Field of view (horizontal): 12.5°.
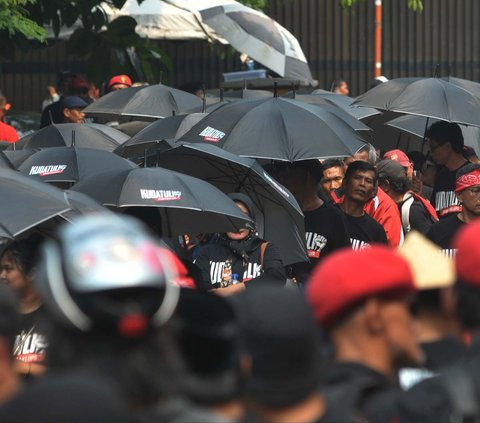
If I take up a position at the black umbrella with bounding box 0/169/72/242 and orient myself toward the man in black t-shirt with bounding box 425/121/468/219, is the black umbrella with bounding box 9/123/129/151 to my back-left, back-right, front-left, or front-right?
front-left

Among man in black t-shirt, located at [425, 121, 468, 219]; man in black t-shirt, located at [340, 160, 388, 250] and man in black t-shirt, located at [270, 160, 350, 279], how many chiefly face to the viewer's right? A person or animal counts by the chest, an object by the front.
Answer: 0

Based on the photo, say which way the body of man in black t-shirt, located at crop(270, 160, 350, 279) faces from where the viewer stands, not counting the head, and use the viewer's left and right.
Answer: facing the viewer and to the left of the viewer

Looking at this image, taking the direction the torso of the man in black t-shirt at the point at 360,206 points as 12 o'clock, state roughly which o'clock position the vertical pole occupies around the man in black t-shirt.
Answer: The vertical pole is roughly at 6 o'clock from the man in black t-shirt.

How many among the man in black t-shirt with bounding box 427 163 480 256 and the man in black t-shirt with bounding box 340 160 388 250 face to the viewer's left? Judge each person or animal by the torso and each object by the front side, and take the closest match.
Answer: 0

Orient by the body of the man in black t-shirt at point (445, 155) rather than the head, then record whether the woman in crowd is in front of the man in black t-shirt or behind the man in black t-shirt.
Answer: in front

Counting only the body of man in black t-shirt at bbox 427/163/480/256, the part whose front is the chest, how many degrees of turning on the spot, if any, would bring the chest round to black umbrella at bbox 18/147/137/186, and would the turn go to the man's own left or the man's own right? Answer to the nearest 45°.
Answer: approximately 135° to the man's own right

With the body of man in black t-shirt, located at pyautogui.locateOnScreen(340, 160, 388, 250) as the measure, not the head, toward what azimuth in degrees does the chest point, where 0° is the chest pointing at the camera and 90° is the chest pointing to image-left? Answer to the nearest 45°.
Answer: approximately 0°
